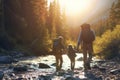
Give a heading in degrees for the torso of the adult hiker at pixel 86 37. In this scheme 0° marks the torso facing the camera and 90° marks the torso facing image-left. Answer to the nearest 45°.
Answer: approximately 180°
